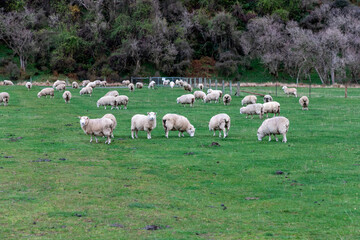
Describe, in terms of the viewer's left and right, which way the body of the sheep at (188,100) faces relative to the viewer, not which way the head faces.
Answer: facing to the left of the viewer

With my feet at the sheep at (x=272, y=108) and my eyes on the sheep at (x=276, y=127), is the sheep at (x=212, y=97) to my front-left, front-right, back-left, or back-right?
back-right

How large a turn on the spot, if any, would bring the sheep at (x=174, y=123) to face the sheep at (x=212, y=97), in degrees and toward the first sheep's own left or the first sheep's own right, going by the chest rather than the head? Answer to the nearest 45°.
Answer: approximately 90° to the first sheep's own left

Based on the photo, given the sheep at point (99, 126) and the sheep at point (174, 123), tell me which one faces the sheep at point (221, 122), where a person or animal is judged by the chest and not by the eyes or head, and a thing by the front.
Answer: the sheep at point (174, 123)

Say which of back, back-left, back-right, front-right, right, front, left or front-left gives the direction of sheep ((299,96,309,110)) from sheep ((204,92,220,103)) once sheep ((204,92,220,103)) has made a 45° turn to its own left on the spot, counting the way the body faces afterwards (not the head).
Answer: left

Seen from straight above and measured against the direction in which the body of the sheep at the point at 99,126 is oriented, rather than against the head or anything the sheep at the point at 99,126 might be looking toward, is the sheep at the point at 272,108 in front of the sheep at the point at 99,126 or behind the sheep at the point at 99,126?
behind

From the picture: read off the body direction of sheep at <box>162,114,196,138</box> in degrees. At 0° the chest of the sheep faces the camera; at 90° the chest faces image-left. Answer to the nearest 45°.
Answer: approximately 270°

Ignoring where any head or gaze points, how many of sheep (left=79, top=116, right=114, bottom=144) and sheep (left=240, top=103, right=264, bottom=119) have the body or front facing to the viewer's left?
2

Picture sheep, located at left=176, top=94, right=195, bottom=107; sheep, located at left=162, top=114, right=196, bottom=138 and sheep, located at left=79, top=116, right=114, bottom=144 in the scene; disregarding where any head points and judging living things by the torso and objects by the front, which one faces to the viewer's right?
the sheep, located at left=162, top=114, right=196, bottom=138

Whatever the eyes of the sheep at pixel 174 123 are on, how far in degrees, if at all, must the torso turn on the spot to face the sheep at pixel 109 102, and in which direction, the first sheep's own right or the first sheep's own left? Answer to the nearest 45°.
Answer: approximately 90° to the first sheep's own left

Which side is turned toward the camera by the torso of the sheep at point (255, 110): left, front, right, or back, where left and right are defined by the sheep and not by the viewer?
left
